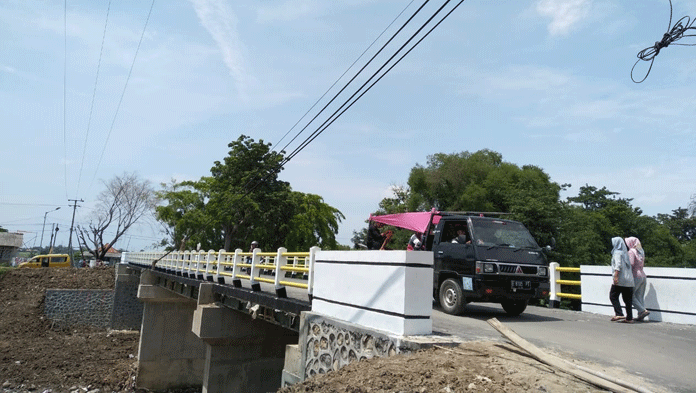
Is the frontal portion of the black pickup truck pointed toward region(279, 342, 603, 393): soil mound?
no

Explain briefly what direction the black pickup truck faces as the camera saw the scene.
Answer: facing the viewer and to the right of the viewer

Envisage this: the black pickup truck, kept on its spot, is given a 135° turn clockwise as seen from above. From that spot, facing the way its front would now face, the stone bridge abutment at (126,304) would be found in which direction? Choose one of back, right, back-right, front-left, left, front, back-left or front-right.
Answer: front-right

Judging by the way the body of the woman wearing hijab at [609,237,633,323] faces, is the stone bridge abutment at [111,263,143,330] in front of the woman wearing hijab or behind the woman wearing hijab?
in front

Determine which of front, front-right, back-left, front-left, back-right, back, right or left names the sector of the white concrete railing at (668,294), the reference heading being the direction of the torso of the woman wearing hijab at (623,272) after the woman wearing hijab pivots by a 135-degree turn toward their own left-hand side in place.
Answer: left

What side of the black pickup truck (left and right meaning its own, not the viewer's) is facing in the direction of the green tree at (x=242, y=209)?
back

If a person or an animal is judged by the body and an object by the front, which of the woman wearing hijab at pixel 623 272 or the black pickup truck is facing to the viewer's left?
the woman wearing hijab

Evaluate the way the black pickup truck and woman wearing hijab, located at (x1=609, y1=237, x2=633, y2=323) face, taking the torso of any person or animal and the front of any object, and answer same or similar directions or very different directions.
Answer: very different directions

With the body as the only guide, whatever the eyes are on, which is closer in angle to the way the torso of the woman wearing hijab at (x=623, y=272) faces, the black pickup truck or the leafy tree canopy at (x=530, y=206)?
the black pickup truck

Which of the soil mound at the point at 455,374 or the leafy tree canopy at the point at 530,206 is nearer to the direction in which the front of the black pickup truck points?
the soil mound

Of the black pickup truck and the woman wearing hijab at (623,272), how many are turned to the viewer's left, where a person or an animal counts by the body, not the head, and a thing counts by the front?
1

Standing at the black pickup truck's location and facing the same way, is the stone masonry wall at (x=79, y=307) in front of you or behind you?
behind

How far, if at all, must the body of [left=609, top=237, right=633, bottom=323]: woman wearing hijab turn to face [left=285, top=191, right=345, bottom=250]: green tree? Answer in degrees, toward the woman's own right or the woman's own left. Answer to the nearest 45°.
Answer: approximately 45° to the woman's own right

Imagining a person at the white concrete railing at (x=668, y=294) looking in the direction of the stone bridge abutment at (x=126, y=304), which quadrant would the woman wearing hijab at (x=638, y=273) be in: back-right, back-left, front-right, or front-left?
front-left

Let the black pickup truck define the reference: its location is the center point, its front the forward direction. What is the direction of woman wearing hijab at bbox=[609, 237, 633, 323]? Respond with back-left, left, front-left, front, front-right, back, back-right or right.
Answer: front-left

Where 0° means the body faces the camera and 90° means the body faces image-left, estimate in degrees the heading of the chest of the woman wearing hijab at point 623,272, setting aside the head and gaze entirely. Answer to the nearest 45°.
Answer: approximately 90°

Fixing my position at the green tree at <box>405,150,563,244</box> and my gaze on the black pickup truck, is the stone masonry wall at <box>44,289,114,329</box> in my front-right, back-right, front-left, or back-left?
front-right
